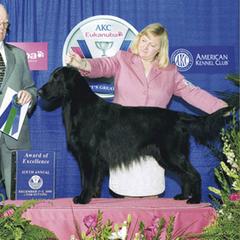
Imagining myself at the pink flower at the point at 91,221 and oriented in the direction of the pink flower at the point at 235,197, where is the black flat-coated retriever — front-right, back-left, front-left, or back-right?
front-left

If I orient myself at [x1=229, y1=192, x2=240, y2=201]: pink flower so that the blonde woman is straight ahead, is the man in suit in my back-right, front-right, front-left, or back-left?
front-left

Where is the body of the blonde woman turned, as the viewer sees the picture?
toward the camera

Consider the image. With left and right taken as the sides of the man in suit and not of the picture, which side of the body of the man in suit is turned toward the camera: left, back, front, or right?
front

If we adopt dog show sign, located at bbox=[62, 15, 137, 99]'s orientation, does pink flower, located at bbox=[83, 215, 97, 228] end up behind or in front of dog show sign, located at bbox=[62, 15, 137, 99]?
in front

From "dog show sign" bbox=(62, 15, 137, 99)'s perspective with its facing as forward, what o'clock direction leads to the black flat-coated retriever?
The black flat-coated retriever is roughly at 12 o'clock from the dog show sign.

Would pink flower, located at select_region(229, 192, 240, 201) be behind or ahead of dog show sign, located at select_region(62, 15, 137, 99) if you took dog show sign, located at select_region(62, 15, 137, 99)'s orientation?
ahead

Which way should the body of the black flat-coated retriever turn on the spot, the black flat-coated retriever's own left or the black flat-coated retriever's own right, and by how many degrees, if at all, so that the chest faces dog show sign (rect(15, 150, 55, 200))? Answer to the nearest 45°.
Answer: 0° — it already faces it

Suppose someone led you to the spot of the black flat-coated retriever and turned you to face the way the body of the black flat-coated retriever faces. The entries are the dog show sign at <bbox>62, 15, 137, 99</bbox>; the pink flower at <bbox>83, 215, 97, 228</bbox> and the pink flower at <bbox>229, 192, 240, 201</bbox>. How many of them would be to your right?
1

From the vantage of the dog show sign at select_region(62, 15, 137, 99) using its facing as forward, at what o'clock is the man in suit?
The man in suit is roughly at 1 o'clock from the dog show sign.

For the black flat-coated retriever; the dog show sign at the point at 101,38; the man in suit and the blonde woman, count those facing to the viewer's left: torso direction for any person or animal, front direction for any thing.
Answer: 1

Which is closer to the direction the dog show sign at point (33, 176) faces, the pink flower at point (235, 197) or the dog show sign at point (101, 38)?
the pink flower

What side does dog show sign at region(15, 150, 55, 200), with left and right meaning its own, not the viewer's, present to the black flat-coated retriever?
left

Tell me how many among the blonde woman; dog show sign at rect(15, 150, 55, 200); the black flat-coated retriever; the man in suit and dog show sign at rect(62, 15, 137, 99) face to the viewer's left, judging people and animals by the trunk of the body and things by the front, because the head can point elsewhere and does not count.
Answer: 1
